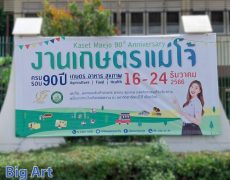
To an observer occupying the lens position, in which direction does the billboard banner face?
facing the viewer

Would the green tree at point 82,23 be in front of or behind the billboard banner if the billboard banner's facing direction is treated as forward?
behind
